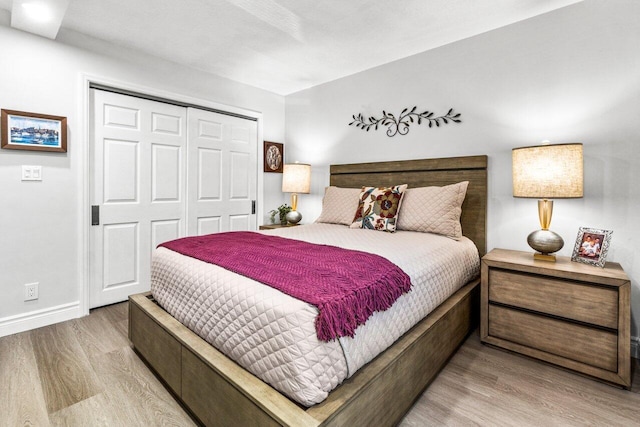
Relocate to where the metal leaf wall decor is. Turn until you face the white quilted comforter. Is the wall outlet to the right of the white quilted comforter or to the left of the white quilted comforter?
right

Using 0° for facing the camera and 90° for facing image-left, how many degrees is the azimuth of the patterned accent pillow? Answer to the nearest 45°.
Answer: approximately 45°

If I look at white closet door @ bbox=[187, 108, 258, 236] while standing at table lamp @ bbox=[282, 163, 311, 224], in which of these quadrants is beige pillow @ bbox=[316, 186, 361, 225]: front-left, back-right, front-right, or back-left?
back-left

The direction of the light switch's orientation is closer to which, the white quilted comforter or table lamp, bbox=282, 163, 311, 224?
the white quilted comforter

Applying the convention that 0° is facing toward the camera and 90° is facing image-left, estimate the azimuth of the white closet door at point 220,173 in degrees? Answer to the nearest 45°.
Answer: approximately 315°

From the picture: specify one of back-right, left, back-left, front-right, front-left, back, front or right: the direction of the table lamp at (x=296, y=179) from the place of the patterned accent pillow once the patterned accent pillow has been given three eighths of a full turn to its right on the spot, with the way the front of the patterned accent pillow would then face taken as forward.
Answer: front-left

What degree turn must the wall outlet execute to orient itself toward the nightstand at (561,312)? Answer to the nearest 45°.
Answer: approximately 45° to its left

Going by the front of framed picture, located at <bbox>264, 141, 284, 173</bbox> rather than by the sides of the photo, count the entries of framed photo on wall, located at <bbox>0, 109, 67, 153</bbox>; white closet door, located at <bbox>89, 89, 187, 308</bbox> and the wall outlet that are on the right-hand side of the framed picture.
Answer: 3

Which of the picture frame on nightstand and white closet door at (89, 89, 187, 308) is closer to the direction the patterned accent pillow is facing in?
the white closet door

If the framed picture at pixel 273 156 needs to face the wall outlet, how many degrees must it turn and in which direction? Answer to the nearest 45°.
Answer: approximately 90° to its right

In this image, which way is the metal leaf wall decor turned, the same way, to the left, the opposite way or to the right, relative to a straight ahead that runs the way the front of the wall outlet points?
to the right
